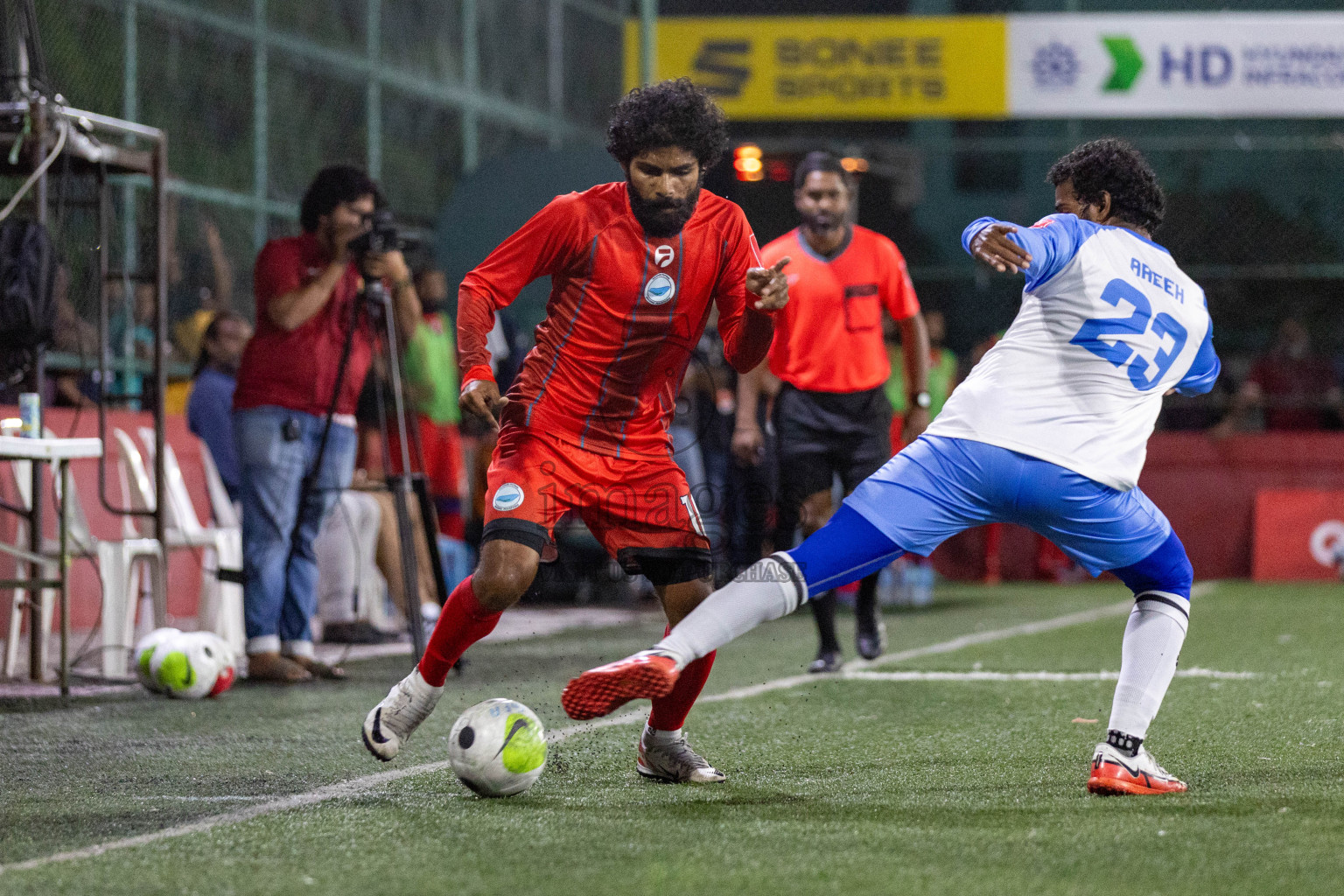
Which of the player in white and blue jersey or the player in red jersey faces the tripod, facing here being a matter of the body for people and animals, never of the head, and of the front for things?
the player in white and blue jersey

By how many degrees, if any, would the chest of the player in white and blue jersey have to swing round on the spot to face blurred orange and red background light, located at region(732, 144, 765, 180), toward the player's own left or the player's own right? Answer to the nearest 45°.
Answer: approximately 45° to the player's own right

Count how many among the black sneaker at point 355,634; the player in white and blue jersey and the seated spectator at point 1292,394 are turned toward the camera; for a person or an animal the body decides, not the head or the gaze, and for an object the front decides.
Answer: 1

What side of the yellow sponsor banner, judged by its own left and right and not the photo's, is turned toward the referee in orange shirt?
front

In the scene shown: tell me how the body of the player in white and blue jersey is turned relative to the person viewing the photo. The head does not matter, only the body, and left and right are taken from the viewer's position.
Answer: facing away from the viewer and to the left of the viewer

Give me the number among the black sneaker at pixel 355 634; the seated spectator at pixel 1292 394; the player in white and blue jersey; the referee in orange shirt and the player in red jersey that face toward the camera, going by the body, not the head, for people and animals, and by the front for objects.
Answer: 3

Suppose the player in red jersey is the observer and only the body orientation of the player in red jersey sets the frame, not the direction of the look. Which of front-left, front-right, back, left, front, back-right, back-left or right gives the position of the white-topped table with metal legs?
back-right

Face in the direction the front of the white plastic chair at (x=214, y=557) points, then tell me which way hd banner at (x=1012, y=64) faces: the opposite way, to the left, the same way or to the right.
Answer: to the right

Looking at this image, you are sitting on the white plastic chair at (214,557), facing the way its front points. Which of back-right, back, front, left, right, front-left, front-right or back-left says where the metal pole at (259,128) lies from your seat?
back-left

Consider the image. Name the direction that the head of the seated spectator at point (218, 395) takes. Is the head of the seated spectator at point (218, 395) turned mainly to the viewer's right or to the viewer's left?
to the viewer's right

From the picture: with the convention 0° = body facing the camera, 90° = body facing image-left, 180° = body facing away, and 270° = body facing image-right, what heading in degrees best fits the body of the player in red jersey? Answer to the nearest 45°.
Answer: approximately 0°
